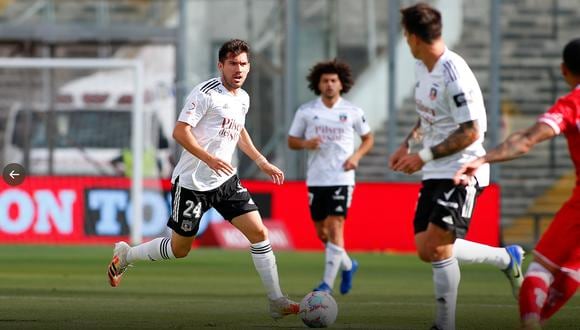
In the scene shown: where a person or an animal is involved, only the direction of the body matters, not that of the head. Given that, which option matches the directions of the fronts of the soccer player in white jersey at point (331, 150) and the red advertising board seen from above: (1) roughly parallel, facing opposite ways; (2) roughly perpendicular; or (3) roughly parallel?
roughly parallel

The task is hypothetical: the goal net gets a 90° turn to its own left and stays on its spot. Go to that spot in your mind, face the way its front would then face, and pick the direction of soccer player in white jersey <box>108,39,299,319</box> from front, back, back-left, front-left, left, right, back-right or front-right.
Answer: right

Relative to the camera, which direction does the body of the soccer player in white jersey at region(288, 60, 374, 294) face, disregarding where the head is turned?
toward the camera

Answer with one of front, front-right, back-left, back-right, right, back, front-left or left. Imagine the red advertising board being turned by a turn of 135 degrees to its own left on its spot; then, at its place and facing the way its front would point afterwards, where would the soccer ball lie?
back-right

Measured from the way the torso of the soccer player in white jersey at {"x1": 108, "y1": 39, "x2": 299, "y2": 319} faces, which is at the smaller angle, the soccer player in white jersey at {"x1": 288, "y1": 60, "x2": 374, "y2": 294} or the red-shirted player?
the red-shirted player

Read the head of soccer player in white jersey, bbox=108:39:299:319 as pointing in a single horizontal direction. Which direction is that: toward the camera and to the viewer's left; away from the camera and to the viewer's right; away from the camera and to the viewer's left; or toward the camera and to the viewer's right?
toward the camera and to the viewer's right

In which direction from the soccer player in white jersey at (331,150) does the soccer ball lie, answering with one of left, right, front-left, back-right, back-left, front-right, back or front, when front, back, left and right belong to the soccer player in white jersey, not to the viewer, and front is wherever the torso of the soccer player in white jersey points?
front

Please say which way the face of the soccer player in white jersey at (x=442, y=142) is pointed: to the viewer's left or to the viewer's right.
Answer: to the viewer's left

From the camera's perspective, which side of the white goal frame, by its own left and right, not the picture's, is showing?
front

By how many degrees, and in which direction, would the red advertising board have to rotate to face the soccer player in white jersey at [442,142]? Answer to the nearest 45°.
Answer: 0° — it already faces them

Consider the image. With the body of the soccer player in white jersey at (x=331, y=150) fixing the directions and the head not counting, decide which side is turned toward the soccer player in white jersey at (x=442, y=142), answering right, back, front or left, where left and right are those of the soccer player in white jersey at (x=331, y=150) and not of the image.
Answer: front

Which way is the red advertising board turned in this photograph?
toward the camera
